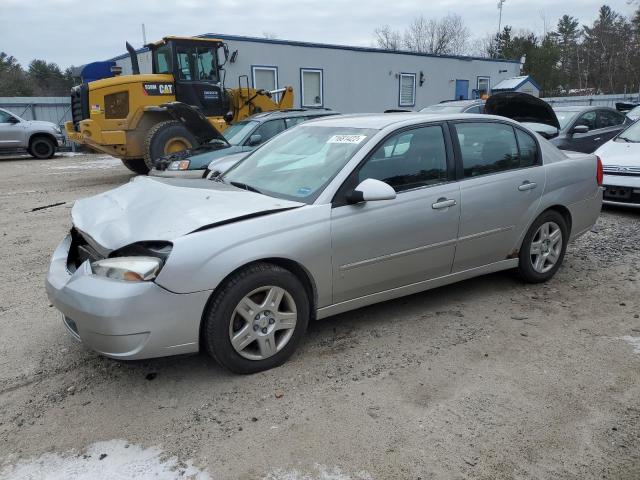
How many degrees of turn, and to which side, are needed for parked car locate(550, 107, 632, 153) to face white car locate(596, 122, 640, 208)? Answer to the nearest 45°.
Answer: approximately 45° to its left

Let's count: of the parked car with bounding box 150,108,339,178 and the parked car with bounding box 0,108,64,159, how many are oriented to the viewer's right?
1

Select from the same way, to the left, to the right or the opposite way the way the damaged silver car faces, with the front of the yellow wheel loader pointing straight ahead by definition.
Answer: the opposite way

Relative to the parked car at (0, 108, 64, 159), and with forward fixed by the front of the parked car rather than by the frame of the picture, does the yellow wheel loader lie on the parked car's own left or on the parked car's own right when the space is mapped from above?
on the parked car's own right

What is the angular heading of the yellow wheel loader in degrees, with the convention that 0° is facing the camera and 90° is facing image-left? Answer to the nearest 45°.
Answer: approximately 225°

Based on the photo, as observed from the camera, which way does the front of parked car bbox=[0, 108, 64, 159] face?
facing to the right of the viewer

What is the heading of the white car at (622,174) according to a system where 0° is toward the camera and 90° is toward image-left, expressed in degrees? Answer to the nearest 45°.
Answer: approximately 45°
